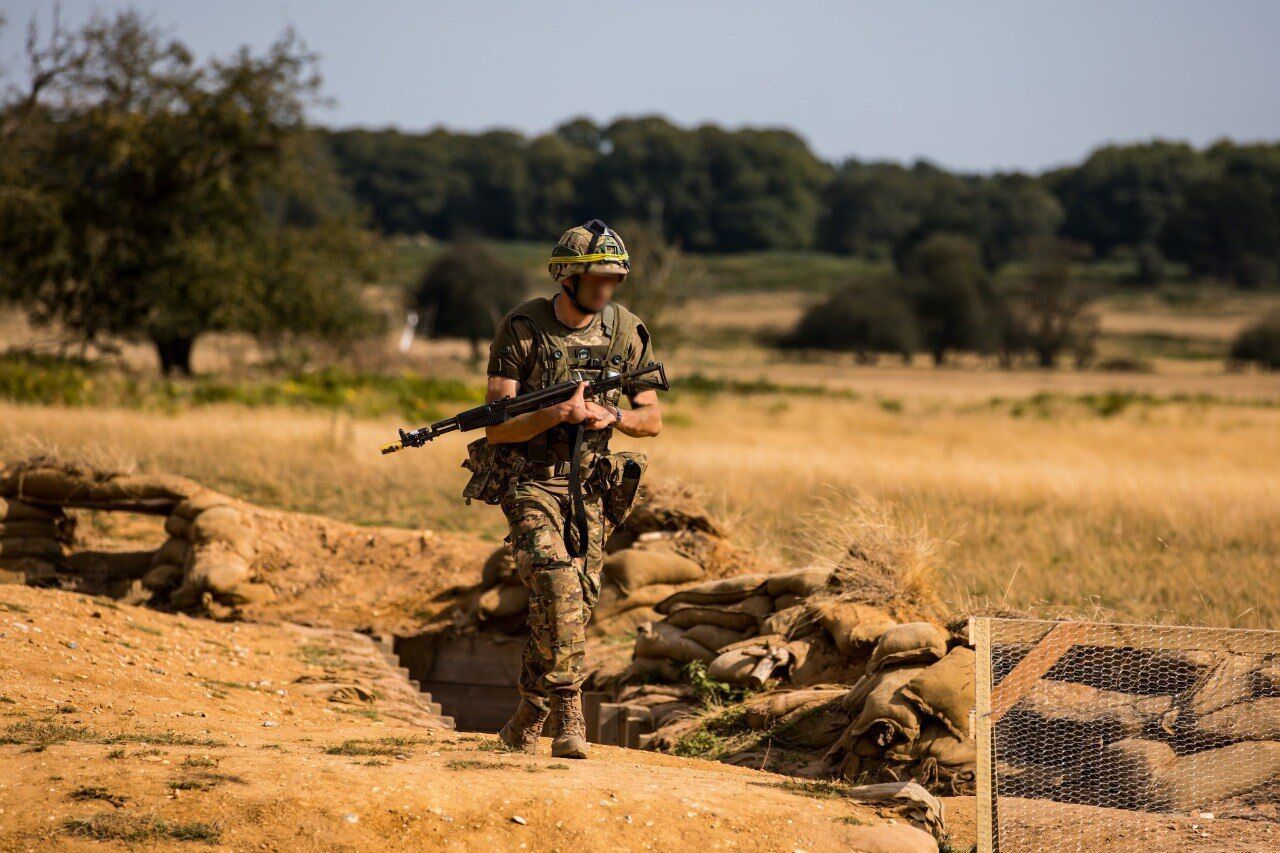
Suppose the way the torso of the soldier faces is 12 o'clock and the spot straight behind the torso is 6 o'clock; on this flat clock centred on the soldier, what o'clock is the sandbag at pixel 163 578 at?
The sandbag is roughly at 5 o'clock from the soldier.

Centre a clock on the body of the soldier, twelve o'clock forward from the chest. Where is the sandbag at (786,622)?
The sandbag is roughly at 7 o'clock from the soldier.

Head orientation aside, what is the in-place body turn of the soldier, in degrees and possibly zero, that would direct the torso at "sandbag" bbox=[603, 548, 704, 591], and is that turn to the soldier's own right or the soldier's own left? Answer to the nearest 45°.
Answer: approximately 180°

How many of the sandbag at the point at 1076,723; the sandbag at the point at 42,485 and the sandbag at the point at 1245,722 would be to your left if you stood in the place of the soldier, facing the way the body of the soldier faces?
2

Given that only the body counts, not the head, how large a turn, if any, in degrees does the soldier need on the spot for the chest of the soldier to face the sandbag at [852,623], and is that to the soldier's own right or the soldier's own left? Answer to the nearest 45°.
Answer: approximately 135° to the soldier's own left

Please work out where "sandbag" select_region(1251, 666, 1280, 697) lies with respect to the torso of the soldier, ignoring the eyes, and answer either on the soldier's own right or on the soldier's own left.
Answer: on the soldier's own left

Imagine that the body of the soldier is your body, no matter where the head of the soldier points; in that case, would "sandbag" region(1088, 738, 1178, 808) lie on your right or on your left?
on your left

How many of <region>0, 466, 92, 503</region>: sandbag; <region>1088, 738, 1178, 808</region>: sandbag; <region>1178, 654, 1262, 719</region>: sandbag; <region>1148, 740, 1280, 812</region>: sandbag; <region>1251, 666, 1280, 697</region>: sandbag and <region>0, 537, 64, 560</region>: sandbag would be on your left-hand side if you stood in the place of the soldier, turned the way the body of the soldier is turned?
4

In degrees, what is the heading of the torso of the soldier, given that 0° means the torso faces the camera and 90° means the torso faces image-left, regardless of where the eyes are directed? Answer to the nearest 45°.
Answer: approximately 0°
